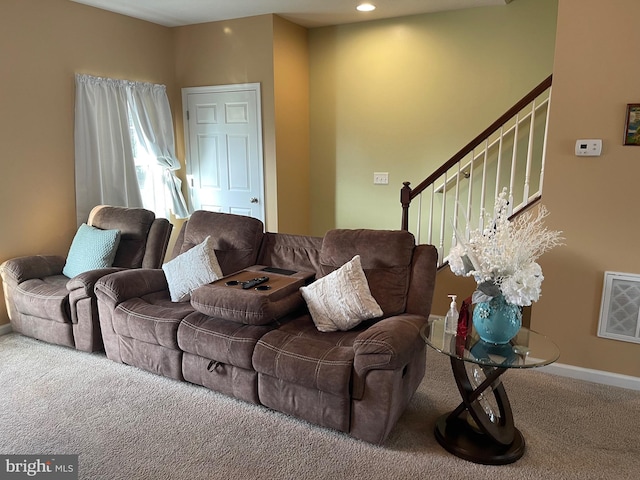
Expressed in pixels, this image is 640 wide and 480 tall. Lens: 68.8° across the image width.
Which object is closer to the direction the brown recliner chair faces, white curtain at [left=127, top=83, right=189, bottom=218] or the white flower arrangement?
the white flower arrangement

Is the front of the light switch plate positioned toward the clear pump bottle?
yes

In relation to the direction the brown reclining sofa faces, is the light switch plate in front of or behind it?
behind

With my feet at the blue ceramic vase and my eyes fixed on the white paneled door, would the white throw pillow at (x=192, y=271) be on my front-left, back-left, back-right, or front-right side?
front-left

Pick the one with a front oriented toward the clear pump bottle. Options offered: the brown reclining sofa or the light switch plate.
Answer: the light switch plate

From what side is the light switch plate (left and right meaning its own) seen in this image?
front

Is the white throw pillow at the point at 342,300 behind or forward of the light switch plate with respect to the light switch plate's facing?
forward

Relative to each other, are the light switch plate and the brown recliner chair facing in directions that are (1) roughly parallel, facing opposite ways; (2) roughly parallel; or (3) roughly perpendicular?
roughly parallel

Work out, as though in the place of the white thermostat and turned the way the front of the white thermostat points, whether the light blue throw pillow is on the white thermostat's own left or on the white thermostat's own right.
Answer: on the white thermostat's own right

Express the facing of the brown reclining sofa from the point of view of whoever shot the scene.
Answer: facing the viewer and to the left of the viewer

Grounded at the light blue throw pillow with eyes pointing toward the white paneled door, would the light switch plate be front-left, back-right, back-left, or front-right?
front-right

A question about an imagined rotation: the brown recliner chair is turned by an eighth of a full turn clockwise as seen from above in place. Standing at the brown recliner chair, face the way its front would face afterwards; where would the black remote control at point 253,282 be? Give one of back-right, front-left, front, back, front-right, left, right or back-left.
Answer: back-left

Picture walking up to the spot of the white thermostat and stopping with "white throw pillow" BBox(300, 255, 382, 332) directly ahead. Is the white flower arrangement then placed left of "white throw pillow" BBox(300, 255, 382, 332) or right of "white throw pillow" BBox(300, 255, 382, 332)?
left

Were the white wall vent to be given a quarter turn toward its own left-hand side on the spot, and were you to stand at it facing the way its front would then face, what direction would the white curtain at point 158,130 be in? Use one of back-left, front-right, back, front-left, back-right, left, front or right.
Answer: back

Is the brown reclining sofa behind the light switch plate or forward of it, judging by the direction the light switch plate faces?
forward
